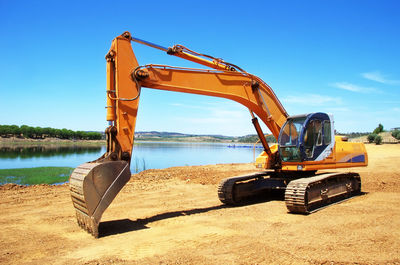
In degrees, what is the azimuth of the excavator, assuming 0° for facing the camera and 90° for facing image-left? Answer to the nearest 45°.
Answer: approximately 45°
